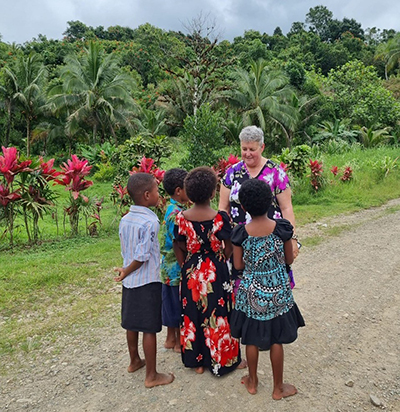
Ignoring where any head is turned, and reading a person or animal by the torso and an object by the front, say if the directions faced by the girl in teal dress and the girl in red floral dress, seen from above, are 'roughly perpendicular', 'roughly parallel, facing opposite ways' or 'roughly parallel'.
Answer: roughly parallel

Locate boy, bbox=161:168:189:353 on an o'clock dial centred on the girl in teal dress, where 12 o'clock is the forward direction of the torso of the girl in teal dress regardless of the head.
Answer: The boy is roughly at 10 o'clock from the girl in teal dress.

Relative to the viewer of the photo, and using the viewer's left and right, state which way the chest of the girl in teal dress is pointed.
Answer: facing away from the viewer

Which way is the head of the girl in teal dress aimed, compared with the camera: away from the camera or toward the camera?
away from the camera

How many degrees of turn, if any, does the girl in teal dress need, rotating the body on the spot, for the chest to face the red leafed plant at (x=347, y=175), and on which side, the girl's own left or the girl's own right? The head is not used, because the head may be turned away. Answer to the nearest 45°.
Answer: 0° — they already face it

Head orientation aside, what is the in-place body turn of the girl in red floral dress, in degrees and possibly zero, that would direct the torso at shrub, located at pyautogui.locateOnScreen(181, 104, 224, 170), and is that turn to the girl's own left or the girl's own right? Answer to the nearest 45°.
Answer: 0° — they already face it

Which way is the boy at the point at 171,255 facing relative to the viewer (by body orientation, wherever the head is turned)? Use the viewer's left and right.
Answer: facing to the right of the viewer

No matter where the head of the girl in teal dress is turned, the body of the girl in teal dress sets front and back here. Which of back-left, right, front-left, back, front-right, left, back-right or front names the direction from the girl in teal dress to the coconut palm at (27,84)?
front-left

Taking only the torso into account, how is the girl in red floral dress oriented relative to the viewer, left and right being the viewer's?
facing away from the viewer

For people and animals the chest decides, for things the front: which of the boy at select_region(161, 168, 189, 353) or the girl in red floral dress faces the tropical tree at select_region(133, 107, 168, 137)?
the girl in red floral dress

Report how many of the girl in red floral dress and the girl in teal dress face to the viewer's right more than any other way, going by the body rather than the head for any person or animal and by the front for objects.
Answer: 0
